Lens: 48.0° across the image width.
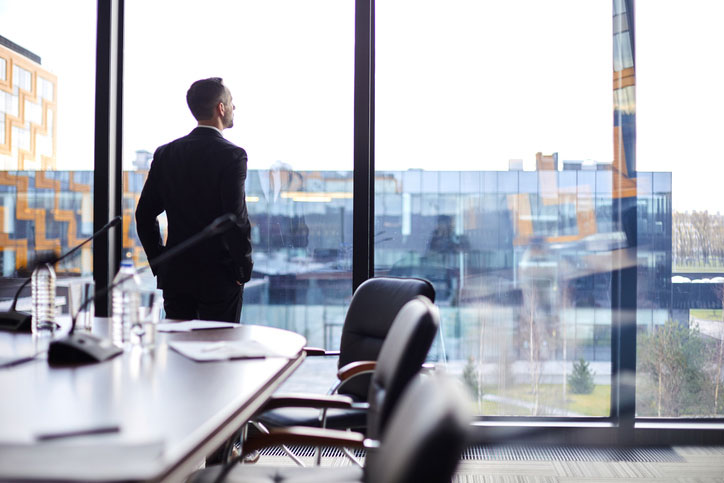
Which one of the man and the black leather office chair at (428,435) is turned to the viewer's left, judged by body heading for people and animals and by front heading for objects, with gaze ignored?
the black leather office chair

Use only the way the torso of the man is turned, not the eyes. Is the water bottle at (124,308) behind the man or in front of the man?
behind

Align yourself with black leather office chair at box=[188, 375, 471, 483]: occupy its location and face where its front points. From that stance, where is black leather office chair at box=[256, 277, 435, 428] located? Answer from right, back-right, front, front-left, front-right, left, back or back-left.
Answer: right

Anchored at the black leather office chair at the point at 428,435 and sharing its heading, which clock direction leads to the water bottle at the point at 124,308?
The water bottle is roughly at 2 o'clock from the black leather office chair.

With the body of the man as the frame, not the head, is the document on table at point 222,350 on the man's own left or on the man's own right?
on the man's own right

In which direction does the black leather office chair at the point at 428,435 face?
to the viewer's left

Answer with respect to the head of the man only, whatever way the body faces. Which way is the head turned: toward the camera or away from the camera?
away from the camera

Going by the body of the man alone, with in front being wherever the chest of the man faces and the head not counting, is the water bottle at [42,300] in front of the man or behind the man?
behind

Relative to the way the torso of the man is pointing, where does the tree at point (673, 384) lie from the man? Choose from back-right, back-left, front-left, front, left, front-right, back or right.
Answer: front-right

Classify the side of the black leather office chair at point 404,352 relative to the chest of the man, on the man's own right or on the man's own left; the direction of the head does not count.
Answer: on the man's own right

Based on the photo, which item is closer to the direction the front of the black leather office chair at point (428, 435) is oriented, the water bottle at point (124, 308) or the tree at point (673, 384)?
the water bottle
